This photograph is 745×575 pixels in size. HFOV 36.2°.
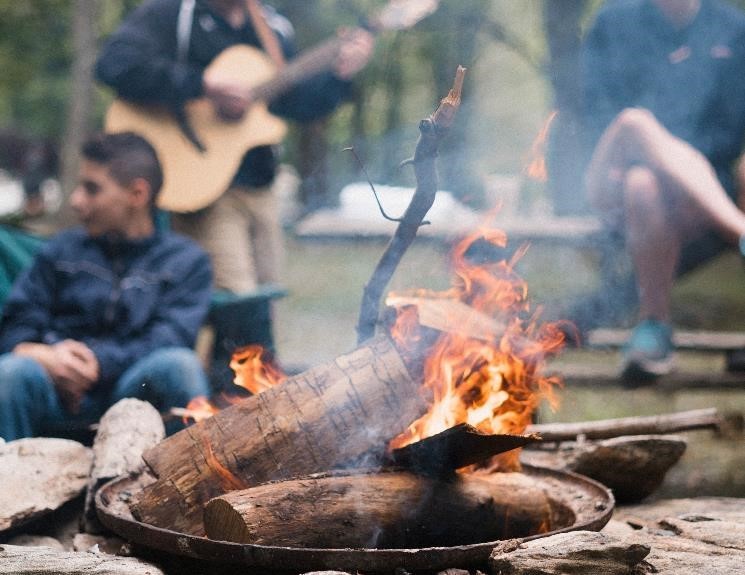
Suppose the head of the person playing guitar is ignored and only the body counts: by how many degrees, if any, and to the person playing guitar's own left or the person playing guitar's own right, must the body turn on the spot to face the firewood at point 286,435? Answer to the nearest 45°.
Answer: approximately 45° to the person playing guitar's own right

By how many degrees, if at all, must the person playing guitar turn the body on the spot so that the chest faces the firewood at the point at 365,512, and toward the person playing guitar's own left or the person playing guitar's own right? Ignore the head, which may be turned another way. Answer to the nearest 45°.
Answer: approximately 45° to the person playing guitar's own right

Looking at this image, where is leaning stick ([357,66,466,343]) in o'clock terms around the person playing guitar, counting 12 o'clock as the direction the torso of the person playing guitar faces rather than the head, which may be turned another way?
The leaning stick is roughly at 1 o'clock from the person playing guitar.

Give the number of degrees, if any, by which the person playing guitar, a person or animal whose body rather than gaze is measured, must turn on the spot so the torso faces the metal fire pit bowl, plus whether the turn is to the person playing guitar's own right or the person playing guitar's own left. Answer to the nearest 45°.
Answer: approximately 45° to the person playing guitar's own right

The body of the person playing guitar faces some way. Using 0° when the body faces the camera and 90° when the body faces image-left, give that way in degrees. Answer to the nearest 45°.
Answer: approximately 315°

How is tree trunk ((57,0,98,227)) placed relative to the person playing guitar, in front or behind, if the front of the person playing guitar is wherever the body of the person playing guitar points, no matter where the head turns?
behind
